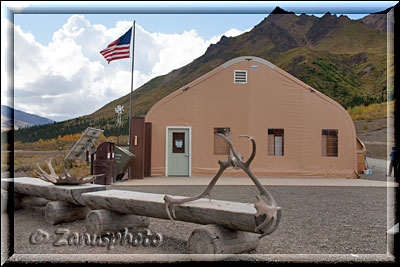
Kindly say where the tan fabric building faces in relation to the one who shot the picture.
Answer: facing the viewer

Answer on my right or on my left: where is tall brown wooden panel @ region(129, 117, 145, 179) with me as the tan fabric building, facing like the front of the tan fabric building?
on my right

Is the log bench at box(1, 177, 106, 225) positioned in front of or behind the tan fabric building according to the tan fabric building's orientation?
in front

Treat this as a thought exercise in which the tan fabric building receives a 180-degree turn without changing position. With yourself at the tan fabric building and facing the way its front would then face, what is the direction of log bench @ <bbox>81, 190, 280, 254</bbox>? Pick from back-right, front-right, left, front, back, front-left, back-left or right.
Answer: back

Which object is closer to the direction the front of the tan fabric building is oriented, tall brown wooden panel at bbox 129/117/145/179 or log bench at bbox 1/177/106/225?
the log bench

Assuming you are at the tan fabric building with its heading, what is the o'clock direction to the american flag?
The american flag is roughly at 3 o'clock from the tan fabric building.

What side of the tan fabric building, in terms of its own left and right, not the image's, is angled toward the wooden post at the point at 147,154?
right

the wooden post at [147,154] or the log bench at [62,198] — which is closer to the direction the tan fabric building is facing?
the log bench
